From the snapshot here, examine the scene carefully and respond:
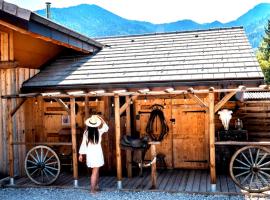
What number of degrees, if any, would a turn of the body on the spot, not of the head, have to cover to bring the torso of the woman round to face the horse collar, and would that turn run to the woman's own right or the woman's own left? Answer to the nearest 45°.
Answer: approximately 45° to the woman's own right

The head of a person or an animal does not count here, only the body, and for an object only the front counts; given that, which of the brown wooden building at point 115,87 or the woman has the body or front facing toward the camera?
the brown wooden building

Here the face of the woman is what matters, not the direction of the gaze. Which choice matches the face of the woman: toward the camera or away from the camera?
away from the camera

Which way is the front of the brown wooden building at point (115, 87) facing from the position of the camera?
facing the viewer

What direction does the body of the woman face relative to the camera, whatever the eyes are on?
away from the camera

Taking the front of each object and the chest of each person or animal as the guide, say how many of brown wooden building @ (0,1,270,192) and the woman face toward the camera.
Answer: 1

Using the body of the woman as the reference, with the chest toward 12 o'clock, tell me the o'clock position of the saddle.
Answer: The saddle is roughly at 2 o'clock from the woman.

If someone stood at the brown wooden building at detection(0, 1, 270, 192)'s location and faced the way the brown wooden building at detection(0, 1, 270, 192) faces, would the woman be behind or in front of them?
in front

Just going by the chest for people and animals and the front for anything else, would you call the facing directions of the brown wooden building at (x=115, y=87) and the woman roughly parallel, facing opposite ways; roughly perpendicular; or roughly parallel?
roughly parallel, facing opposite ways
